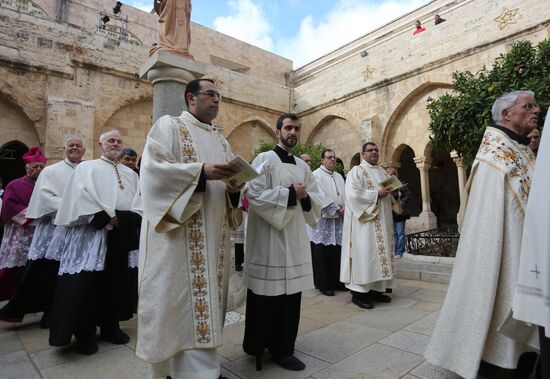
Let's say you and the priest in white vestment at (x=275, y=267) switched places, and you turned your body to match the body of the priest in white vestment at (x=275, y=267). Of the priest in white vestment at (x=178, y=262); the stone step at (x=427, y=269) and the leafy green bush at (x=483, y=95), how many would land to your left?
2

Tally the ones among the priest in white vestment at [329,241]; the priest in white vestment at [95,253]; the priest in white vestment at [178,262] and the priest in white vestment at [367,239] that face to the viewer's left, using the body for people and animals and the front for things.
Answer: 0

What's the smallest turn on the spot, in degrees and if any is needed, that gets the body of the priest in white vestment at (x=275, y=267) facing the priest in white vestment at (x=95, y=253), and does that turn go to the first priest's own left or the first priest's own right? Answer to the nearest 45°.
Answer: approximately 135° to the first priest's own right

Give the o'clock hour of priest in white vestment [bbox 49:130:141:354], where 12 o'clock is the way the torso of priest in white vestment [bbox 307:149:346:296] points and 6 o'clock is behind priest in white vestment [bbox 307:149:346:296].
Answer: priest in white vestment [bbox 49:130:141:354] is roughly at 3 o'clock from priest in white vestment [bbox 307:149:346:296].

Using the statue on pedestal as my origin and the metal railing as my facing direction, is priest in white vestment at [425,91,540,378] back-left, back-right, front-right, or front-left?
front-right

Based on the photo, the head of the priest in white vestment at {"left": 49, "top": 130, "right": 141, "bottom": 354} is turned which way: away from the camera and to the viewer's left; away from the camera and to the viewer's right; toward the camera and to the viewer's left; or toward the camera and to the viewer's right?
toward the camera and to the viewer's right

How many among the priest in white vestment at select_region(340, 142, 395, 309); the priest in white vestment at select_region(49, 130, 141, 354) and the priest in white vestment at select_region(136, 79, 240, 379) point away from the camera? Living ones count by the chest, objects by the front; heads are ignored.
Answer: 0

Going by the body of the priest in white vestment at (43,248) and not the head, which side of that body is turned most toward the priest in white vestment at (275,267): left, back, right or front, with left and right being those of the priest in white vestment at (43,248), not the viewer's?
front

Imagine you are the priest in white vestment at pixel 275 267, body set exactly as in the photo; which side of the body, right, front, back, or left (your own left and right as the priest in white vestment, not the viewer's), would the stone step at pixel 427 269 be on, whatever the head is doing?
left

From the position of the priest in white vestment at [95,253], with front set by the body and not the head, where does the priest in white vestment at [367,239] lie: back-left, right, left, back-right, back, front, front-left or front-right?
front-left

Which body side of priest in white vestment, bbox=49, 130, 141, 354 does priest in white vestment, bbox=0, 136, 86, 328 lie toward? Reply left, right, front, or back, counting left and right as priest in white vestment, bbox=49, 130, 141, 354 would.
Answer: back

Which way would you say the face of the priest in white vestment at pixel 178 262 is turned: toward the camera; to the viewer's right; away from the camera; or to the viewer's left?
to the viewer's right

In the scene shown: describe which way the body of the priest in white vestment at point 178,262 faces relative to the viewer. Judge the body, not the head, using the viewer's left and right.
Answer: facing the viewer and to the right of the viewer

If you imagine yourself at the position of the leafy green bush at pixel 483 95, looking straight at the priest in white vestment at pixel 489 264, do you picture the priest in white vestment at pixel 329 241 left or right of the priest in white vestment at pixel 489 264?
right
